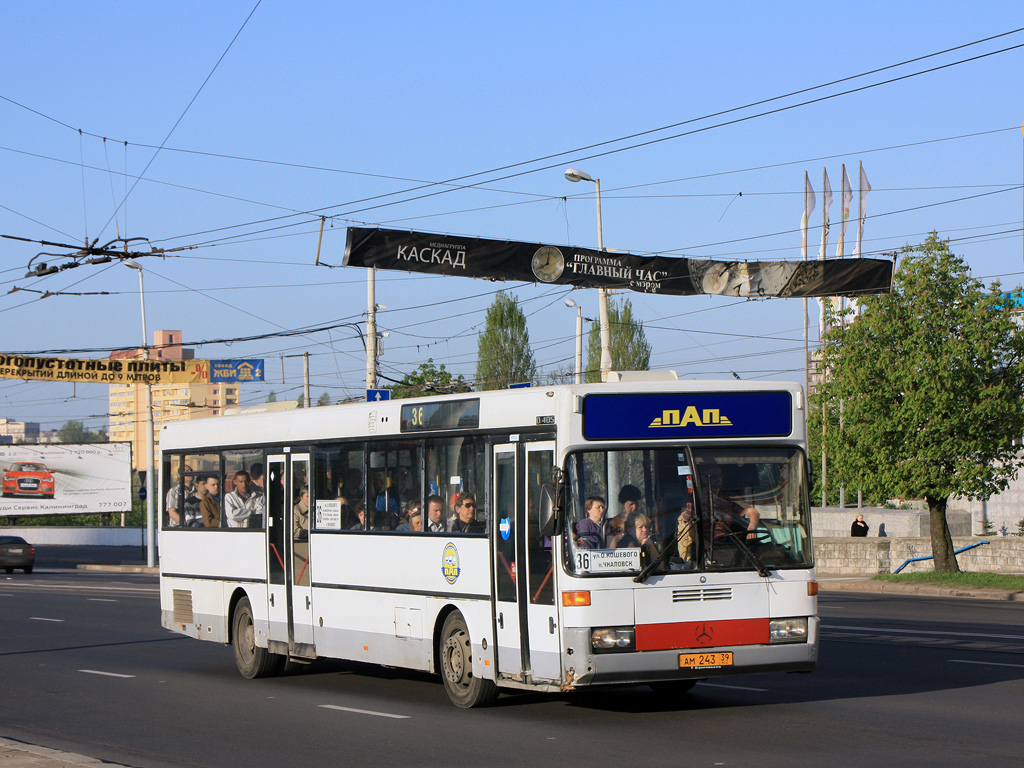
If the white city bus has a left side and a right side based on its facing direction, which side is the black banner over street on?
on its left

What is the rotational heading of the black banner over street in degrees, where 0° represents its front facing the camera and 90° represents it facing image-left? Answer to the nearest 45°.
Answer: approximately 0°

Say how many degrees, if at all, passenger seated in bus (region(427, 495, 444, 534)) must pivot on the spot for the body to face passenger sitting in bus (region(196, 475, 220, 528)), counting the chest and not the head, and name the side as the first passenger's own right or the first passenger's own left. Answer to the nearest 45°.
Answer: approximately 180°

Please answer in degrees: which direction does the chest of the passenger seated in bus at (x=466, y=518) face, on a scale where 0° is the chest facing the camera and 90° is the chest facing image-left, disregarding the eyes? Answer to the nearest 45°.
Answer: approximately 315°
